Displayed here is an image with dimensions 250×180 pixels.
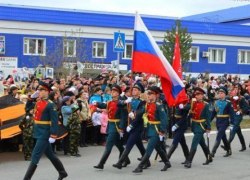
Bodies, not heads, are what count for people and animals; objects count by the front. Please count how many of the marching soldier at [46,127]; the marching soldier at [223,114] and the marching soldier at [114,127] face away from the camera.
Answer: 0

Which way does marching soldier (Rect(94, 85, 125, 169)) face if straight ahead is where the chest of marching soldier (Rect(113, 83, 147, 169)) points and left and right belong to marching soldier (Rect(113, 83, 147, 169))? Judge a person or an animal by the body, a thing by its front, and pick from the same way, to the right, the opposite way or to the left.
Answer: the same way

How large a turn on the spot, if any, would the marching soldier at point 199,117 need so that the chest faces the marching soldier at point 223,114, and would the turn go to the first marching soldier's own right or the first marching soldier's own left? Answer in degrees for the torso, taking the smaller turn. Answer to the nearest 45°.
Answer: approximately 180°

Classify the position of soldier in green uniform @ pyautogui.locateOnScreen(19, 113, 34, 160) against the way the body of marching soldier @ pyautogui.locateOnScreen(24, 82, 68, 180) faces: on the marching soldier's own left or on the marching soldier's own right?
on the marching soldier's own right

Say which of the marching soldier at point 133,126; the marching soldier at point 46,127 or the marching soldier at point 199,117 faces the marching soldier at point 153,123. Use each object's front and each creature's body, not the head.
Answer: the marching soldier at point 199,117

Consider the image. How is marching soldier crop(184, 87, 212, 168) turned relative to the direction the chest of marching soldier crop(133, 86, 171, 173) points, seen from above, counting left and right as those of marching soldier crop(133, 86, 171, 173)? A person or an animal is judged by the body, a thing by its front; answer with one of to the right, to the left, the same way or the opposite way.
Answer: the same way

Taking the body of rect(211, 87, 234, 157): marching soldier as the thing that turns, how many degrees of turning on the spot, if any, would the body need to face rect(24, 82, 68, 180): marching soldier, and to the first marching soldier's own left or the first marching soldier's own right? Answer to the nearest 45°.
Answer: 0° — they already face them

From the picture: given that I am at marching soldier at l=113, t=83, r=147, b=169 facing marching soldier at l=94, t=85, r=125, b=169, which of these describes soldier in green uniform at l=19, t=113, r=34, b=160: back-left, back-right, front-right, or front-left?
front-right

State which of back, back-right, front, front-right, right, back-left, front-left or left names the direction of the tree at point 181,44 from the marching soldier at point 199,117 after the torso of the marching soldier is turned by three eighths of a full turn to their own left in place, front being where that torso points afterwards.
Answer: left

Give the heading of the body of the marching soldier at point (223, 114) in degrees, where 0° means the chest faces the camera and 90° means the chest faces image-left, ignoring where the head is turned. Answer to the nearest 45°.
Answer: approximately 45°

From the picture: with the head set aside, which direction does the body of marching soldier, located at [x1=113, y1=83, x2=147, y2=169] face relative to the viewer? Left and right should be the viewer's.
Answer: facing the viewer and to the left of the viewer

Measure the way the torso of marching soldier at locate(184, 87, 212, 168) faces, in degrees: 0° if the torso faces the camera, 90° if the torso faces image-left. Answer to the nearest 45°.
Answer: approximately 45°

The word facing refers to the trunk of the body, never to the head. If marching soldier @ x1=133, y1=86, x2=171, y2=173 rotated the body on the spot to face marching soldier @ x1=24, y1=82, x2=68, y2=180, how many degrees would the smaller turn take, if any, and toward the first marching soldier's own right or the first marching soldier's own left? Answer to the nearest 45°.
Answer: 0° — they already face them

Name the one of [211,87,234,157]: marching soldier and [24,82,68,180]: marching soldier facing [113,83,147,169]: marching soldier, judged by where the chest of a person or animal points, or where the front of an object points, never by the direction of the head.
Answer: [211,87,234,157]: marching soldier

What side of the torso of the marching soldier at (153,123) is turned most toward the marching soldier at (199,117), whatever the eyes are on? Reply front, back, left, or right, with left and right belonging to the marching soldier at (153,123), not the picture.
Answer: back

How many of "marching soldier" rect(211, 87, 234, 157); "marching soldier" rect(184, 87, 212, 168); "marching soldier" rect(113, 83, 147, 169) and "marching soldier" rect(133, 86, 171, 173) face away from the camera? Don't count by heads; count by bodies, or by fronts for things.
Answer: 0

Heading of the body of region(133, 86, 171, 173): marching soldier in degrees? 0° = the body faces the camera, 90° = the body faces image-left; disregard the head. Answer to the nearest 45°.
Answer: approximately 45°

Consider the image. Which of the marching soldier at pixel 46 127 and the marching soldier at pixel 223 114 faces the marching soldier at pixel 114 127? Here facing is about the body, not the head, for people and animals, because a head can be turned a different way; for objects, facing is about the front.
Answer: the marching soldier at pixel 223 114

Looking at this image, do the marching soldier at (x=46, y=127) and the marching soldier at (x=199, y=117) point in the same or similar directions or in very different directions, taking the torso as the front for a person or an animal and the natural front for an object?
same or similar directions

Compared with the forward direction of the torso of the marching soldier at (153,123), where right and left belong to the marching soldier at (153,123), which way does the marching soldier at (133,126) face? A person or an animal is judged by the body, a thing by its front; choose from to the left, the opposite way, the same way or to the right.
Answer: the same way
